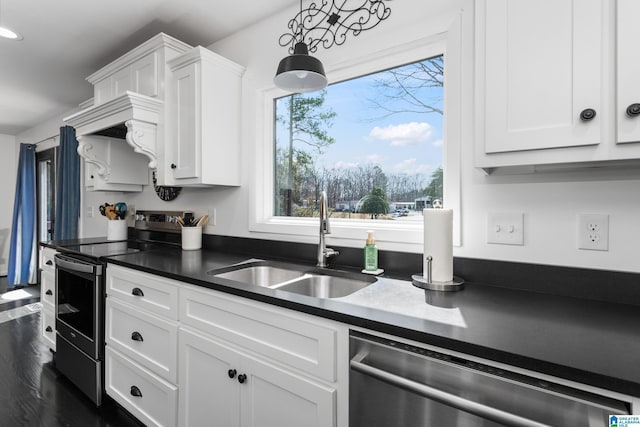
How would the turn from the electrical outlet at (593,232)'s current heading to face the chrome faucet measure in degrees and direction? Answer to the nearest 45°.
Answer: approximately 90° to its right

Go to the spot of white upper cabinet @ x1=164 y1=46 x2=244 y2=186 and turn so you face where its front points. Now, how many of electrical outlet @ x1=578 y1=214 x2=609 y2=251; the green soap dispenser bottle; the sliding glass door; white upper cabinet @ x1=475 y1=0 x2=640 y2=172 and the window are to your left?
4

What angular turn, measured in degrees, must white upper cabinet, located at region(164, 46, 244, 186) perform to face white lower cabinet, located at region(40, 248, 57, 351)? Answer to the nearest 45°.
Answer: approximately 90° to its right

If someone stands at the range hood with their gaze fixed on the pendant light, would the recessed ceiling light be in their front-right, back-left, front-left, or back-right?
back-right

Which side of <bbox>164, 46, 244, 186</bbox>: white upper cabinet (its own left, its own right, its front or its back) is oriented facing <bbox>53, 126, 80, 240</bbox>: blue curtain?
right

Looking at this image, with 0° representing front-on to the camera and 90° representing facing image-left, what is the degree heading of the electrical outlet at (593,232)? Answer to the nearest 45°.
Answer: approximately 0°
